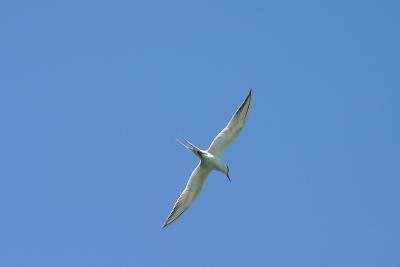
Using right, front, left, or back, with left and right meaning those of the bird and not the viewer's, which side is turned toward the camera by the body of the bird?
right
